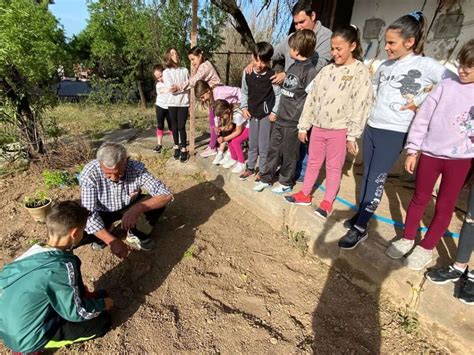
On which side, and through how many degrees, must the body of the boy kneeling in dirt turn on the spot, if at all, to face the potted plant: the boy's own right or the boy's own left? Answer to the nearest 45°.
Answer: approximately 45° to the boy's own left

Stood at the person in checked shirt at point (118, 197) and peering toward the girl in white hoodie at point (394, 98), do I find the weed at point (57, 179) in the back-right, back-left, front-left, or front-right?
back-left

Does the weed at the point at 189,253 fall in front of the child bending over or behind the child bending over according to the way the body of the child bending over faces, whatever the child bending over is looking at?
in front

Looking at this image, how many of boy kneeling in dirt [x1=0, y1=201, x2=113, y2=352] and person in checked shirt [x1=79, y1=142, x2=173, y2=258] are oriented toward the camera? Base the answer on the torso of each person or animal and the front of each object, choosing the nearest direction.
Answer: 1

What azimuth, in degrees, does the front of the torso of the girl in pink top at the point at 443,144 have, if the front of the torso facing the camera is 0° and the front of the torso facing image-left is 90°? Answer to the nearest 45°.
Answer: approximately 45°

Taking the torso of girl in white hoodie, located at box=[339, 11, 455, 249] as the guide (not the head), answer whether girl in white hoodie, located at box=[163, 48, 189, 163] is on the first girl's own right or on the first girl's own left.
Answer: on the first girl's own right

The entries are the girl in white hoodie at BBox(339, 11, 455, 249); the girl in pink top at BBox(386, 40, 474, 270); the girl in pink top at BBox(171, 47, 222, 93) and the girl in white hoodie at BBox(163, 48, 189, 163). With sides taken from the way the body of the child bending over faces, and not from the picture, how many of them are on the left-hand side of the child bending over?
2

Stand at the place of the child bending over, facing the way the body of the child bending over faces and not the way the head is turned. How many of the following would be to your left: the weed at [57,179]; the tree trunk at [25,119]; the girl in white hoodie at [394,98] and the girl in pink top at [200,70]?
1

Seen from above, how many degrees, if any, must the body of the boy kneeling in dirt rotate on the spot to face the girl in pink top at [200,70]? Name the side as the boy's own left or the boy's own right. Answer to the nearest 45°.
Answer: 0° — they already face them

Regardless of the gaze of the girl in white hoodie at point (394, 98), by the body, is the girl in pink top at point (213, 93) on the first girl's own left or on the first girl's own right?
on the first girl's own right

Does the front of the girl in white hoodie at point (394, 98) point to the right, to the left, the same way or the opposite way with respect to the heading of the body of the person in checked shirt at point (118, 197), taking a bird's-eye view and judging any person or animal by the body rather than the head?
to the right

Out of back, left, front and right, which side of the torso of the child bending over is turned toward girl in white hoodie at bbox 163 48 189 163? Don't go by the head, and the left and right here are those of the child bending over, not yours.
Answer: right

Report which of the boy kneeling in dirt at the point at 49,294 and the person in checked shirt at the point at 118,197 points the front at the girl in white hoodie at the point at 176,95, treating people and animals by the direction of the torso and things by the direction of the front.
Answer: the boy kneeling in dirt
